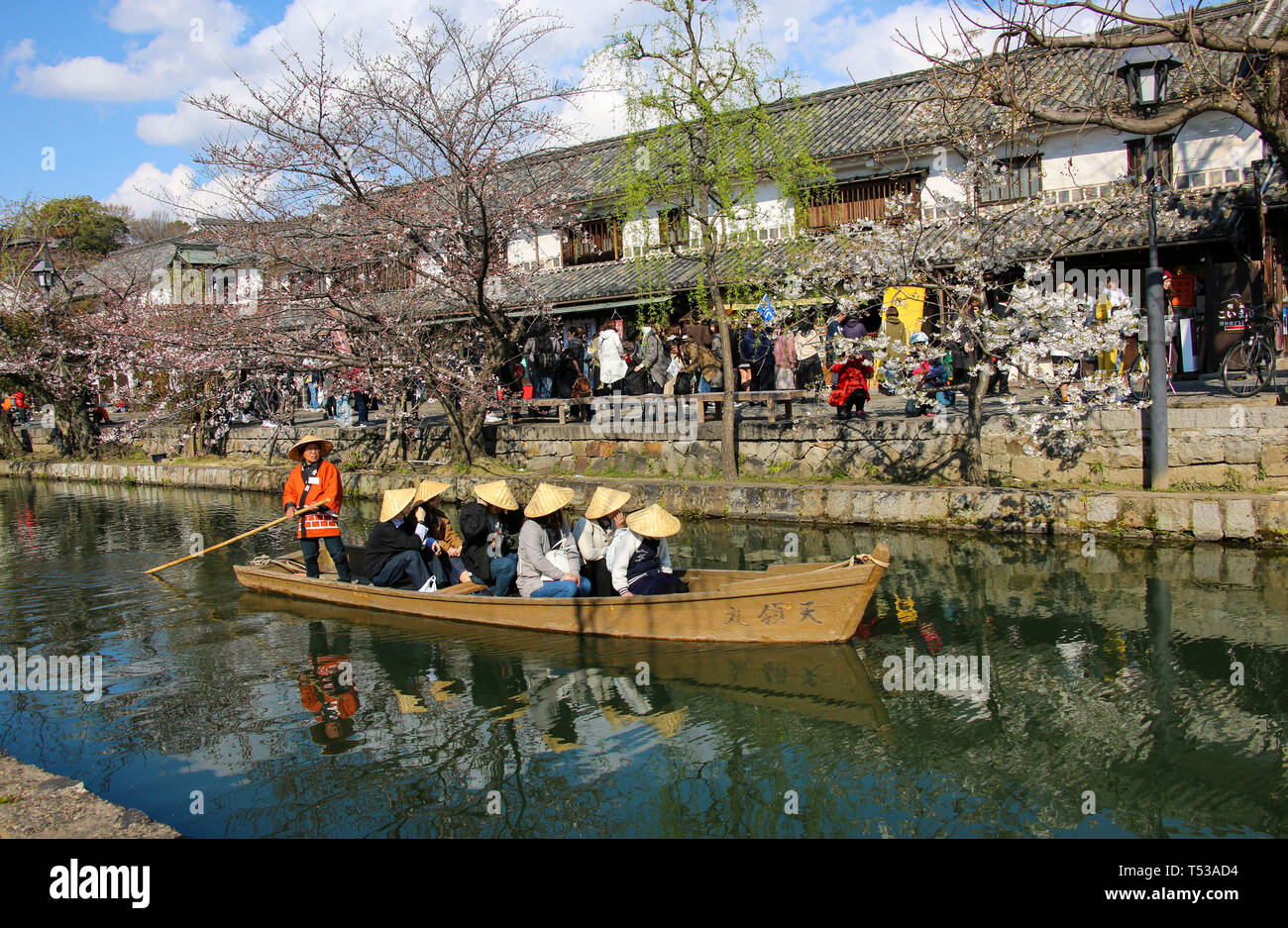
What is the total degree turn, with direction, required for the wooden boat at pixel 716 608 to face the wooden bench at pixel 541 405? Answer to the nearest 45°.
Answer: approximately 90° to its left

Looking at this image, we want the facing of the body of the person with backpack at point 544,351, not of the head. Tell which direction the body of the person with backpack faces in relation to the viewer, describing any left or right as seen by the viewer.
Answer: facing away from the viewer

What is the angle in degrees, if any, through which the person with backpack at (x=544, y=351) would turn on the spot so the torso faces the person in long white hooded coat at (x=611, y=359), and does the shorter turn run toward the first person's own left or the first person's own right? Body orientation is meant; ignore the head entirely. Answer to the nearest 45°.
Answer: approximately 135° to the first person's own right

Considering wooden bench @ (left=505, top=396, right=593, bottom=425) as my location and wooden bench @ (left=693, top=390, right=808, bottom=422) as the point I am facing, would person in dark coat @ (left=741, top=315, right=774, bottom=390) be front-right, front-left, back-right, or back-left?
front-left

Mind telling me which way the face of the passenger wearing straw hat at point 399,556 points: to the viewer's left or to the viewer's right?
to the viewer's right

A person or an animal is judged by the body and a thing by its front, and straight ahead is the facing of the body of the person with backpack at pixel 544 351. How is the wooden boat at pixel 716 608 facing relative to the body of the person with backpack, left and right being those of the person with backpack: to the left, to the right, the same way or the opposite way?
to the right

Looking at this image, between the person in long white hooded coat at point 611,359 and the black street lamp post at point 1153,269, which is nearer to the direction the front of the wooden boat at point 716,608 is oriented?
the black street lamp post

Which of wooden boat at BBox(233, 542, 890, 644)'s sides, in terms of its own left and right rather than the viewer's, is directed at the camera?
right

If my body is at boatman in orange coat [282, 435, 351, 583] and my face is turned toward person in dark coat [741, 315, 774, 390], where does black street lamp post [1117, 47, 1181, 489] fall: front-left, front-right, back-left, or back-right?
front-right

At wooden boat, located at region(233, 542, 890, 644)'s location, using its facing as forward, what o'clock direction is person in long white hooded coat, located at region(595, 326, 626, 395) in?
The person in long white hooded coat is roughly at 9 o'clock from the wooden boat.

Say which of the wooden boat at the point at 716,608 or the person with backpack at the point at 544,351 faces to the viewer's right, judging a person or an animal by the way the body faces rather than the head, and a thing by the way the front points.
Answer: the wooden boat

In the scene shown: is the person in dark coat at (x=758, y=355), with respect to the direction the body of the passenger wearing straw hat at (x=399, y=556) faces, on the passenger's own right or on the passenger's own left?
on the passenger's own left
